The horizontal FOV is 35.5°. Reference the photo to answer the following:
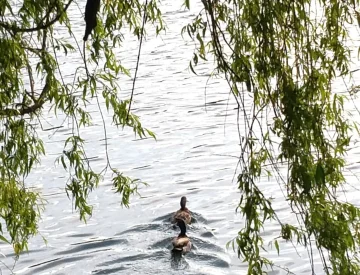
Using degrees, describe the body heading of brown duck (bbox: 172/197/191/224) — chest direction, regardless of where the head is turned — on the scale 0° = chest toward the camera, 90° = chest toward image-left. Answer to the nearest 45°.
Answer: approximately 180°
